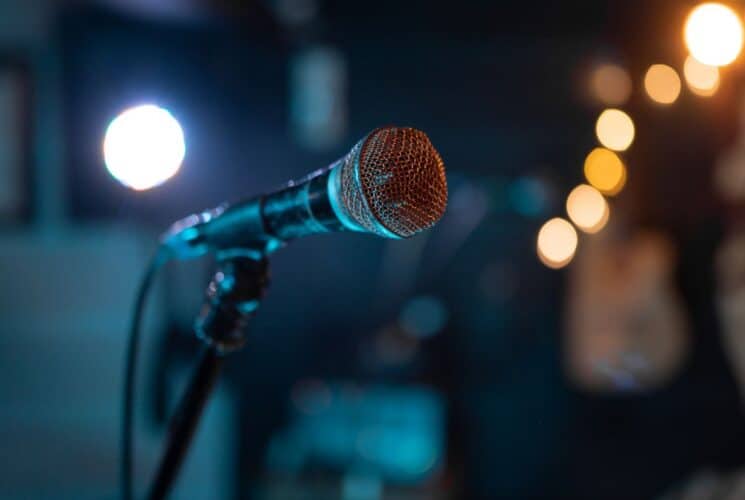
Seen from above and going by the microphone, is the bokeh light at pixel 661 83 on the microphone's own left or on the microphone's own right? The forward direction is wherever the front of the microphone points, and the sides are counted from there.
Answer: on the microphone's own left

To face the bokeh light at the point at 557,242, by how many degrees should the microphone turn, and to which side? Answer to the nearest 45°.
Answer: approximately 90° to its left

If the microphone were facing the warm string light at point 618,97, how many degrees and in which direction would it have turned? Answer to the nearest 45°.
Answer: approximately 90° to its left

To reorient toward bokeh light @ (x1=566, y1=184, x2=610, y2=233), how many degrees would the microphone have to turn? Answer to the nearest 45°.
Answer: approximately 90° to its left

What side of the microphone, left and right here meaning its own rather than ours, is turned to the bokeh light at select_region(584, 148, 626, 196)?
left

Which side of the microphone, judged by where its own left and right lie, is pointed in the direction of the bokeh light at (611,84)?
left

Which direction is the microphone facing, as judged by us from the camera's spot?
facing the viewer and to the right of the viewer

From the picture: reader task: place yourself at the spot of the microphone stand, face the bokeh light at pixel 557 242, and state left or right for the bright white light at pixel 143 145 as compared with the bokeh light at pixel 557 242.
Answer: left

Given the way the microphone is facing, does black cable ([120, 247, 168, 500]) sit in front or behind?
behind

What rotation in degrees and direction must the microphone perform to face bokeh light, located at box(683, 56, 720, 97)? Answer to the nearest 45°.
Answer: approximately 90° to its left
